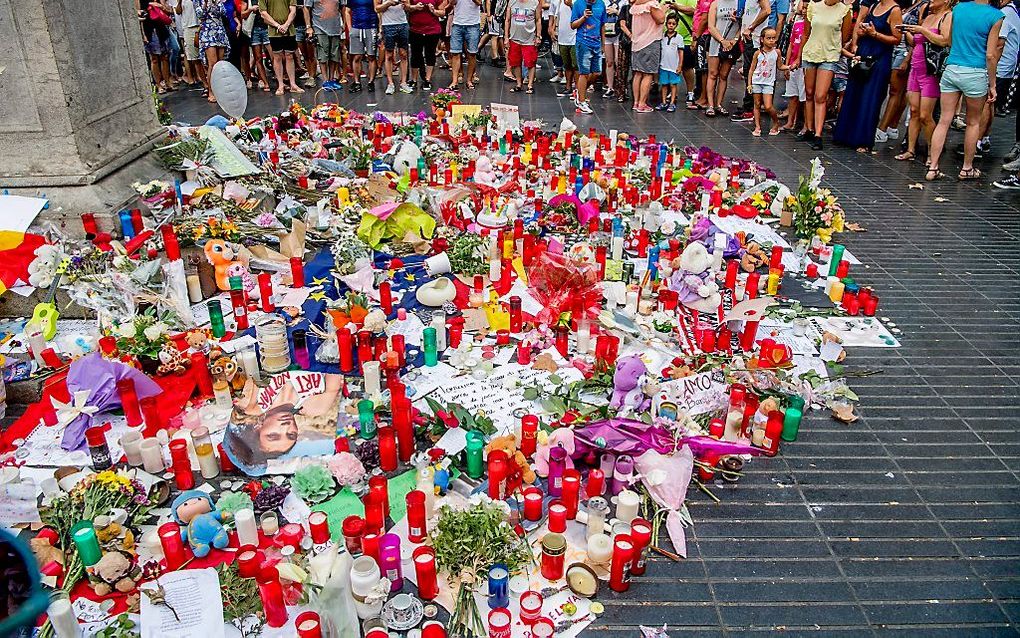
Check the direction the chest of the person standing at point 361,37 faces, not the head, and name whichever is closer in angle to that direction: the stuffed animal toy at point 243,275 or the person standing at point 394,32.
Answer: the stuffed animal toy

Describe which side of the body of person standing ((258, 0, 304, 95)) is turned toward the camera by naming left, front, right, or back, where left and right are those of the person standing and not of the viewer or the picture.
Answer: front

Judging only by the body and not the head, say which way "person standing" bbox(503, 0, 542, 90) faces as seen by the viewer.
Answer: toward the camera

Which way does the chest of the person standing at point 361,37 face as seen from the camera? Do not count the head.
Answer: toward the camera

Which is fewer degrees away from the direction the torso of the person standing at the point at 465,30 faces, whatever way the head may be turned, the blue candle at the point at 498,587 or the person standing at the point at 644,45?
the blue candle

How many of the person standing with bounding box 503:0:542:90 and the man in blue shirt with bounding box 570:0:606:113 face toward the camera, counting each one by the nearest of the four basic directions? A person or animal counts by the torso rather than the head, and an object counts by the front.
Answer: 2

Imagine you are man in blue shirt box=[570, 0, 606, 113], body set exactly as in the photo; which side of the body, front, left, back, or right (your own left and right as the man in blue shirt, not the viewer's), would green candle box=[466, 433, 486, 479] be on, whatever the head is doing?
front

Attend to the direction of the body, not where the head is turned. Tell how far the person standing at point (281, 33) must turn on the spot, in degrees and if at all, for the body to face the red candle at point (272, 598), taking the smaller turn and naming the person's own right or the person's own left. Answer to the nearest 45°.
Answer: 0° — they already face it

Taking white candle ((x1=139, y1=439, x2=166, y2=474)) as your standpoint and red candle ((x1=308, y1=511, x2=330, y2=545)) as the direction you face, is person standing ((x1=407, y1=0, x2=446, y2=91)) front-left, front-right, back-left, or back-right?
back-left

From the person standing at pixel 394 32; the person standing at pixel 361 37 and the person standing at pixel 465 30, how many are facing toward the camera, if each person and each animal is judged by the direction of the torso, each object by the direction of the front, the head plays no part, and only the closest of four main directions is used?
3

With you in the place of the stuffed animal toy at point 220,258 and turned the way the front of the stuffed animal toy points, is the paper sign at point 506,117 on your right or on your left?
on your left

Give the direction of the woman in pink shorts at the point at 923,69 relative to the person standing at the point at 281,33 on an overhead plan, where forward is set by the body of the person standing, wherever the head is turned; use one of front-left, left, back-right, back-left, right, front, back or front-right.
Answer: front-left

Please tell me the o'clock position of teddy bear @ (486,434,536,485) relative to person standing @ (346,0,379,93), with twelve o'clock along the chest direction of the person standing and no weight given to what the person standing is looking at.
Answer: The teddy bear is roughly at 12 o'clock from the person standing.

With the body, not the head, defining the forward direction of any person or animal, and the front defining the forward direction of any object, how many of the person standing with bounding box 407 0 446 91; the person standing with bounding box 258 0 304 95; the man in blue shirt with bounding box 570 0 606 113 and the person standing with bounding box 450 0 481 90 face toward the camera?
4

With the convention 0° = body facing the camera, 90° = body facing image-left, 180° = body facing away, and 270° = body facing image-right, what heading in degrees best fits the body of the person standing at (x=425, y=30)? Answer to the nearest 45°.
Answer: approximately 0°
